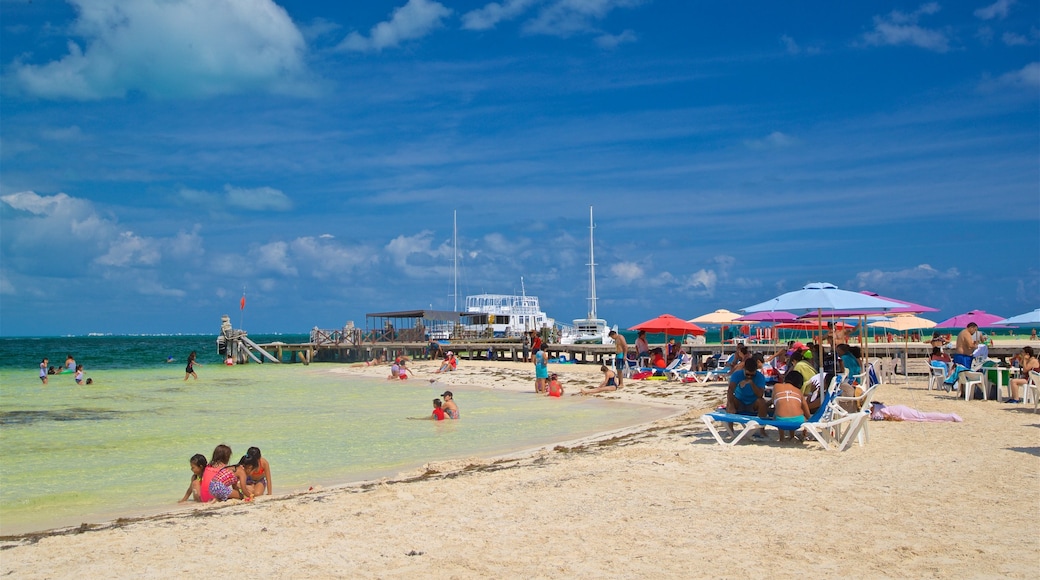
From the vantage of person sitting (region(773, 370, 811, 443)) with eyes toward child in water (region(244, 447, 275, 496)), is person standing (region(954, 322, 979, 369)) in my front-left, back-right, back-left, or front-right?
back-right

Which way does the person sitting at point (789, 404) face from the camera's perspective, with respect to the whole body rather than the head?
away from the camera

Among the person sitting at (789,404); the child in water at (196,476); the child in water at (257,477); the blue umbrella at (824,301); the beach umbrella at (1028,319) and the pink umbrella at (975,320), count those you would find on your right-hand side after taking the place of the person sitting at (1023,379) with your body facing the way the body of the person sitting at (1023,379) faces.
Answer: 2

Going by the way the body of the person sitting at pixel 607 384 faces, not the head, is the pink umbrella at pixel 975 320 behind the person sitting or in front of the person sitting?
behind

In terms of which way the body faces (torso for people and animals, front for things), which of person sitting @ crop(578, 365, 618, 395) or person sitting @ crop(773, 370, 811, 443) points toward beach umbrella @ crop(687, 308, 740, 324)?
person sitting @ crop(773, 370, 811, 443)

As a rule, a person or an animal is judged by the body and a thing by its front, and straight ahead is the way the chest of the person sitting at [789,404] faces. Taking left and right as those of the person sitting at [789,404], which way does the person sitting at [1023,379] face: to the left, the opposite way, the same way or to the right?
to the left

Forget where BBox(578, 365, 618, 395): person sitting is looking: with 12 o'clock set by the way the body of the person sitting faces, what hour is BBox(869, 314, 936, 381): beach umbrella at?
The beach umbrella is roughly at 5 o'clock from the person sitting.

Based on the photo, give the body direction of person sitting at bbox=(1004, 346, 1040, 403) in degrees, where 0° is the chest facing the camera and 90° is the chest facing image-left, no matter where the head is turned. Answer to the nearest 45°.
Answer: approximately 90°

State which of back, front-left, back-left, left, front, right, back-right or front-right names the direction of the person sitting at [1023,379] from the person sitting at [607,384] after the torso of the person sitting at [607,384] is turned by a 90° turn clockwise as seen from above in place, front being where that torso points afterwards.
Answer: back-right

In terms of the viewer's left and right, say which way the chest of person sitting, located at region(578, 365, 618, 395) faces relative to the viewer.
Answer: facing to the left of the viewer

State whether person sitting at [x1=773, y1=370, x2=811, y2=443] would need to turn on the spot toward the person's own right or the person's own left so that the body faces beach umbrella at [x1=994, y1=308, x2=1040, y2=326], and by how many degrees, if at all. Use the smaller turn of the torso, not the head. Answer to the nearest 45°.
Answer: approximately 45° to the person's own right

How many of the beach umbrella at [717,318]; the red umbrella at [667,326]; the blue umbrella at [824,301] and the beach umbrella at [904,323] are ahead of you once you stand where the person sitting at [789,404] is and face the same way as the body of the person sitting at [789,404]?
4

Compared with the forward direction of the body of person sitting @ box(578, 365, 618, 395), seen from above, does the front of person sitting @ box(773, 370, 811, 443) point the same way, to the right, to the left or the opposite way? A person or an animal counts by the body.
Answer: to the right

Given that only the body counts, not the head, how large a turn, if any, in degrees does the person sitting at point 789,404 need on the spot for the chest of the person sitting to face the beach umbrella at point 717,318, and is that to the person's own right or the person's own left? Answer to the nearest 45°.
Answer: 0° — they already face it

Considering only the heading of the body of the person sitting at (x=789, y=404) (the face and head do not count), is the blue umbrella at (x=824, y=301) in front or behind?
in front

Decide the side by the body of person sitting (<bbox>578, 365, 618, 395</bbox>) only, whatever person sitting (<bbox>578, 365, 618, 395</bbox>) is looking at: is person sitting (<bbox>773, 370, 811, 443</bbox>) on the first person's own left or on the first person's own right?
on the first person's own left
